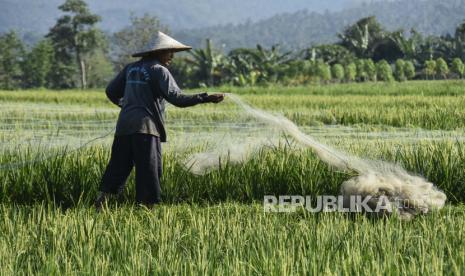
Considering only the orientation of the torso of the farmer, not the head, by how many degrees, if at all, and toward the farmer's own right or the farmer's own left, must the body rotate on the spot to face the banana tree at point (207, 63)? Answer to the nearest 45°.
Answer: approximately 45° to the farmer's own left

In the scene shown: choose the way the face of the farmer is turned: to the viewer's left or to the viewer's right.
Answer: to the viewer's right

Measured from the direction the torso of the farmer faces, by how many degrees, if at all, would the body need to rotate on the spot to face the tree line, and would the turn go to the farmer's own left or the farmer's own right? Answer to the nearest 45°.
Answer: approximately 45° to the farmer's own left

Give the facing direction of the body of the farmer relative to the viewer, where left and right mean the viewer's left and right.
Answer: facing away from the viewer and to the right of the viewer
